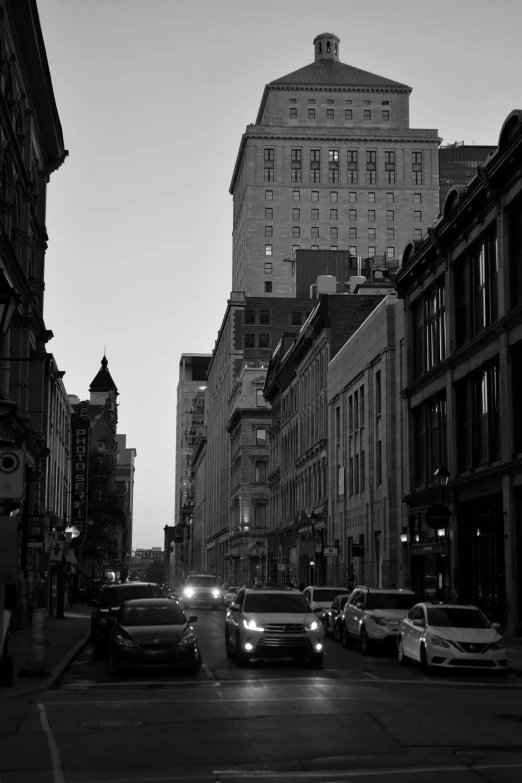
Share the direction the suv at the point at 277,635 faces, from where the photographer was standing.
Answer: facing the viewer

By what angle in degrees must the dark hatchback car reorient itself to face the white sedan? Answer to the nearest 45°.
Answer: approximately 90° to its left

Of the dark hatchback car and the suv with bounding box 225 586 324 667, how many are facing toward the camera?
2

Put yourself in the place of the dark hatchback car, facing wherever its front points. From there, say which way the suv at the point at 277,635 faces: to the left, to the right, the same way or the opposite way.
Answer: the same way

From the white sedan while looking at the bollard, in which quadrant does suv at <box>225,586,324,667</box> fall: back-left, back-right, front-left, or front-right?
front-right

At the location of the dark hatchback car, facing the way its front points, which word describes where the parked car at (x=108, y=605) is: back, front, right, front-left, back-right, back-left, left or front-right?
back

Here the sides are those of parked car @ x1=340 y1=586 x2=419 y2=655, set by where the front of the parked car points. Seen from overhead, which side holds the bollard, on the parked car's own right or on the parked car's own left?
on the parked car's own right

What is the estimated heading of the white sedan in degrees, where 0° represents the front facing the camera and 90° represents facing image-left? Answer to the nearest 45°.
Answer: approximately 315°

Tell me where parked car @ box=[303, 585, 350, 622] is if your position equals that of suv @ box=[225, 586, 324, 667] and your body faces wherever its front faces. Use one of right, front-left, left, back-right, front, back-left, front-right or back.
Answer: back

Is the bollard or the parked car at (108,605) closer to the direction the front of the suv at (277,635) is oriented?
the bollard

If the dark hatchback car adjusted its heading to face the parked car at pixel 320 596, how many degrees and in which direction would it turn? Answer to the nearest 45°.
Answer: approximately 180°

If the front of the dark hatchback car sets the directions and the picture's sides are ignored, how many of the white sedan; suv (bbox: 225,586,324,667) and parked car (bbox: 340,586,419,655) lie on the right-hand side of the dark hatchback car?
0

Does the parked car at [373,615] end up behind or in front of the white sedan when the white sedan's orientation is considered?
behind

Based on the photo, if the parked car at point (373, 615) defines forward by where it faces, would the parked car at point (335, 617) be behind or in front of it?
behind

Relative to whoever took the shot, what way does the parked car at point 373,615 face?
facing the viewer and to the right of the viewer

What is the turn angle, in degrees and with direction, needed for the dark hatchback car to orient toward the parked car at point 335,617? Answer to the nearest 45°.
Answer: approximately 135° to its left
